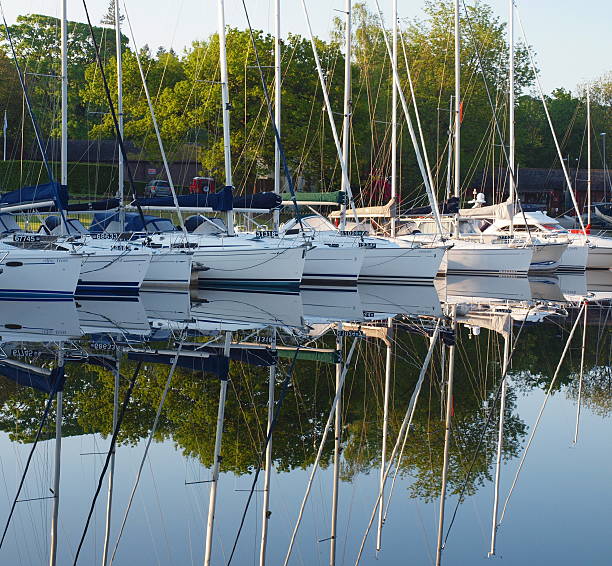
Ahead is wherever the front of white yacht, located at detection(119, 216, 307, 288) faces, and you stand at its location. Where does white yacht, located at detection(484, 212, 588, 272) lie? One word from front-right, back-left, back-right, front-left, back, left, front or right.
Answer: left

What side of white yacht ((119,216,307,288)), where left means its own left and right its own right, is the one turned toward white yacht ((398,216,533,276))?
left

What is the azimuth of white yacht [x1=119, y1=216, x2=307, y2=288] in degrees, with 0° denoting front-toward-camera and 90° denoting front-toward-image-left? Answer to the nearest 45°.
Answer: approximately 315°

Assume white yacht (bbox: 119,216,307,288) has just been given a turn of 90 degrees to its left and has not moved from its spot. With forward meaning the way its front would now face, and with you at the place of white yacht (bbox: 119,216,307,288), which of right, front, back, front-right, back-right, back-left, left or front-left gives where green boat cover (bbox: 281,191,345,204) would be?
front

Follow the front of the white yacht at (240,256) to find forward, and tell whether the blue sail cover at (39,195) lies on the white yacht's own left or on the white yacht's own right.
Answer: on the white yacht's own right

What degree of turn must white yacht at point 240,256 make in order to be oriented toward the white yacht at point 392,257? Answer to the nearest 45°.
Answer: approximately 90° to its left
